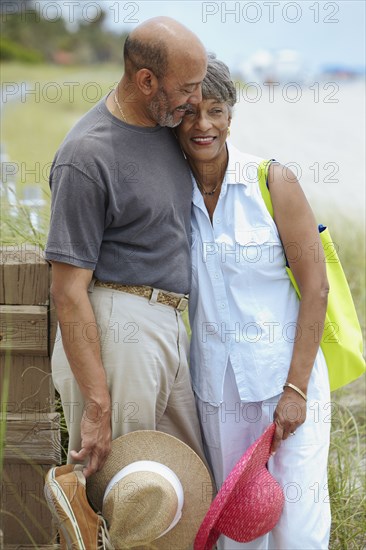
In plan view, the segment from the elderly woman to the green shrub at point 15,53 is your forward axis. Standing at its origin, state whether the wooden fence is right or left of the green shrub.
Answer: left

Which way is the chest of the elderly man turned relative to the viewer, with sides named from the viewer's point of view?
facing the viewer and to the right of the viewer

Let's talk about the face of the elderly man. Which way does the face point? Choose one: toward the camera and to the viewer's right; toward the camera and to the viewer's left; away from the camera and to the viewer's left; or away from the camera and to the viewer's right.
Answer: toward the camera and to the viewer's right

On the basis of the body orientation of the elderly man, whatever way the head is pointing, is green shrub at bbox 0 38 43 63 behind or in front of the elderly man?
behind

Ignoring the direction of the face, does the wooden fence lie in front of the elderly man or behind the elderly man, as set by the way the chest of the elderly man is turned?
behind
